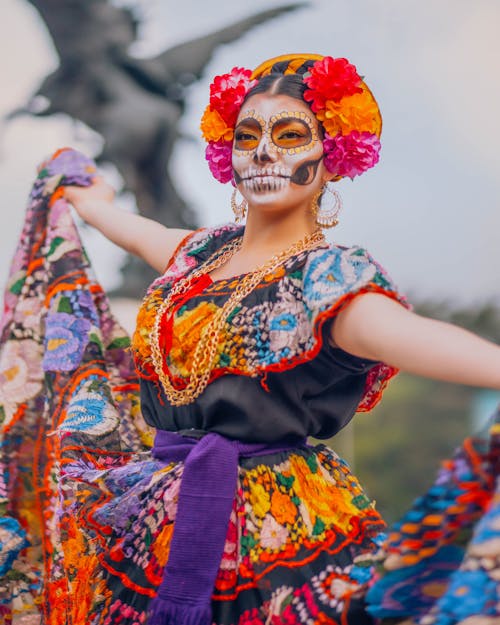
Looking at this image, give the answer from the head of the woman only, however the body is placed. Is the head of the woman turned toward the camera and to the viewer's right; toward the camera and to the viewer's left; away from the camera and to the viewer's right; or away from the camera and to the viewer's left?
toward the camera and to the viewer's left

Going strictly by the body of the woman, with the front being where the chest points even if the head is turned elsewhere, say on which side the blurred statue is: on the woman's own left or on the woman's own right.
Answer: on the woman's own right

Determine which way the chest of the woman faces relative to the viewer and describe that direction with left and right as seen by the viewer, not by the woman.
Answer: facing the viewer and to the left of the viewer
